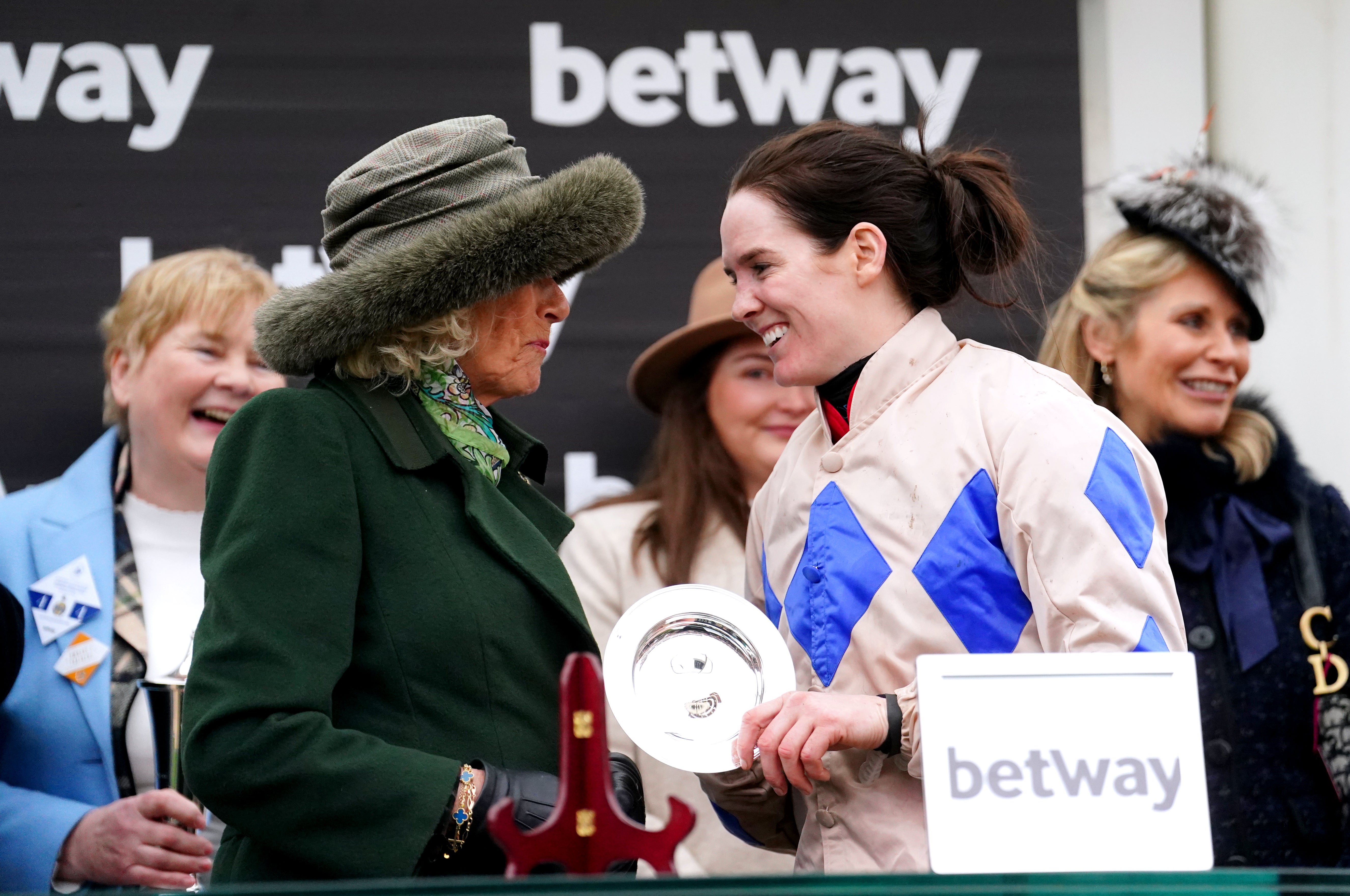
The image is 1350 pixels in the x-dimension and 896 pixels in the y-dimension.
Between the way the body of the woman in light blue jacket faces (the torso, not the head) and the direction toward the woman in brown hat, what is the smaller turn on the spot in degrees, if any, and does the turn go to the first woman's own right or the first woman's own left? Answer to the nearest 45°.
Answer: approximately 45° to the first woman's own left

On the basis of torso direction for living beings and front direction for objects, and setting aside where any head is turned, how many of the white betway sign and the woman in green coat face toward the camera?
1

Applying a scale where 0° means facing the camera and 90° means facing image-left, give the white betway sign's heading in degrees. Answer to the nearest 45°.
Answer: approximately 0°

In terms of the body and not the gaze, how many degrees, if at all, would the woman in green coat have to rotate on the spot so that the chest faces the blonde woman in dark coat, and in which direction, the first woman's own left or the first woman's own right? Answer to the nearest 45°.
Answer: approximately 45° to the first woman's own left

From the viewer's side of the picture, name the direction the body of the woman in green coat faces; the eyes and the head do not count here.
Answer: to the viewer's right

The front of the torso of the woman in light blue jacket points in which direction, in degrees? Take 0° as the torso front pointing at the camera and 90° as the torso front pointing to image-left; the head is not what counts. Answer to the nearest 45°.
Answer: approximately 315°

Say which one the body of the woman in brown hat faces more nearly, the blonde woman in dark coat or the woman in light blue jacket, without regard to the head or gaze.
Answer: the blonde woman in dark coat

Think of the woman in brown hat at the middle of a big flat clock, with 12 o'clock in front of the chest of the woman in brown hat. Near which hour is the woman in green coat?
The woman in green coat is roughly at 2 o'clock from the woman in brown hat.

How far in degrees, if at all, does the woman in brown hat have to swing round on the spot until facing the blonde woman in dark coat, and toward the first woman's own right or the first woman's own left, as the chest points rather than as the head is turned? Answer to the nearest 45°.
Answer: approximately 45° to the first woman's own left

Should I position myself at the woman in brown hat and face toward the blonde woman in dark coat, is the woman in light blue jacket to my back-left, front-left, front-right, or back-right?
back-right
